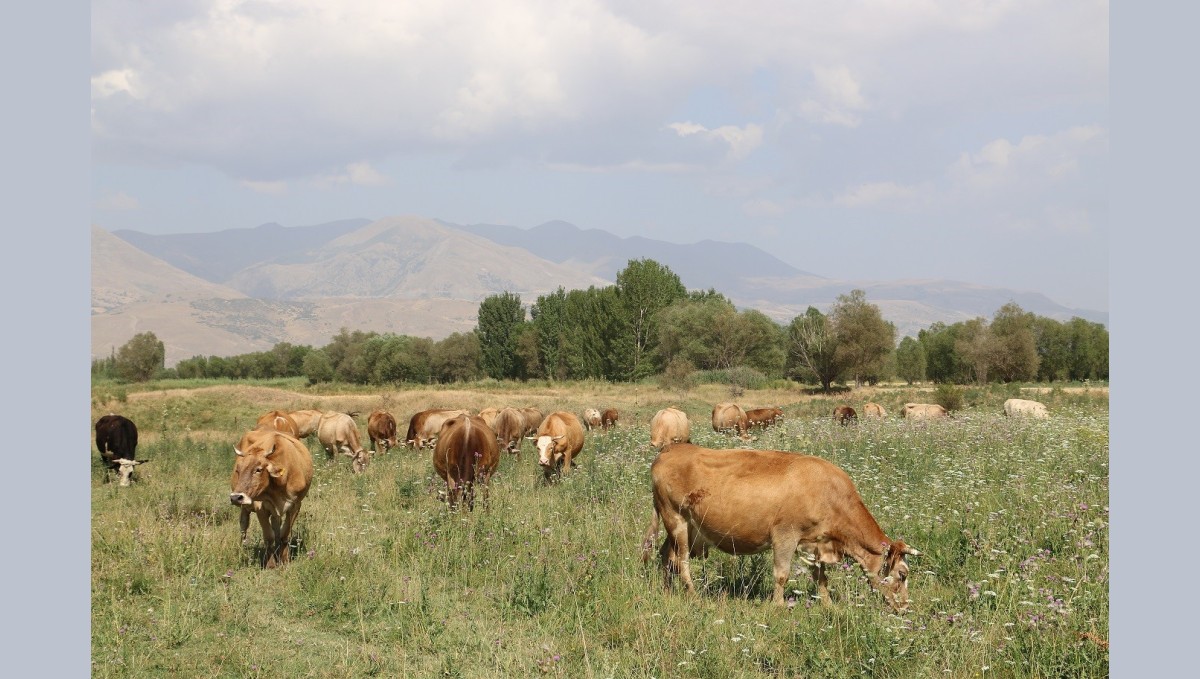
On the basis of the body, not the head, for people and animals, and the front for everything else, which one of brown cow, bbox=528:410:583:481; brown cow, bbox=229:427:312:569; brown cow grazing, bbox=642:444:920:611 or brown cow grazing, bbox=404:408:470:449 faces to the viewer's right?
brown cow grazing, bbox=642:444:920:611

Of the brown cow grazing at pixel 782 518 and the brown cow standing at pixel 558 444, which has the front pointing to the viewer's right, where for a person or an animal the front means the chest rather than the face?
the brown cow grazing at pixel 782 518

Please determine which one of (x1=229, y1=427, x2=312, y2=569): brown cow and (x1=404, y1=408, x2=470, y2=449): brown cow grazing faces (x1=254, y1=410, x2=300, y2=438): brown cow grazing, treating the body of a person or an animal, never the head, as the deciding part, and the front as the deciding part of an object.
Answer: (x1=404, y1=408, x2=470, y2=449): brown cow grazing

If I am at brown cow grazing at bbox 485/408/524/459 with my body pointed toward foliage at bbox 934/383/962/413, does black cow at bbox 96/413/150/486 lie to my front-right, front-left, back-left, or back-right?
back-left

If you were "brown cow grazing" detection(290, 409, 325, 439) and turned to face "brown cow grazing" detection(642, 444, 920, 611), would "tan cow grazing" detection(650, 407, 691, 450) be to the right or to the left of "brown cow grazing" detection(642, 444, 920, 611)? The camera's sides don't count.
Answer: left

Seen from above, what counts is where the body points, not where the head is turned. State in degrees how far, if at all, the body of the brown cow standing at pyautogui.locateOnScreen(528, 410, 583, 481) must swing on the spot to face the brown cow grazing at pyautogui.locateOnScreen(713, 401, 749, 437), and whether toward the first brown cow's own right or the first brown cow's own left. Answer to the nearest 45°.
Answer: approximately 180°

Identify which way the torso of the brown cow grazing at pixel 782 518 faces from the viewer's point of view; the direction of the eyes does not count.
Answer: to the viewer's right
